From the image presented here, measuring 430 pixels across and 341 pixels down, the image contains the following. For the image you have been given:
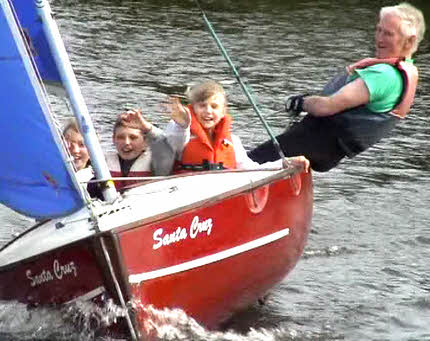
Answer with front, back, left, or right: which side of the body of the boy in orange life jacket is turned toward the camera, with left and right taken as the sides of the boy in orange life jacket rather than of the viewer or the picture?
front

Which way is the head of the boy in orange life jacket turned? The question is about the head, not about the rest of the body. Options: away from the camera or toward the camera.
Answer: toward the camera
